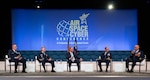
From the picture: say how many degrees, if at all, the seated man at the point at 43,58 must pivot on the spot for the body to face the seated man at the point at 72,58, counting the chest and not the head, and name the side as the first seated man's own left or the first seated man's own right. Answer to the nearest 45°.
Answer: approximately 45° to the first seated man's own left

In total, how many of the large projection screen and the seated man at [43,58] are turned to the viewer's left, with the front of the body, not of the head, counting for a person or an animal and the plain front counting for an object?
0

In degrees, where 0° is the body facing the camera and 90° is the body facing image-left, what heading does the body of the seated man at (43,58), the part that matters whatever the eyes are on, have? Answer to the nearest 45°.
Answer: approximately 315°
